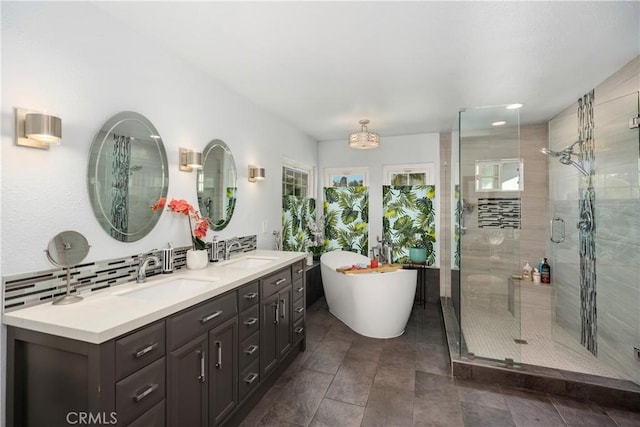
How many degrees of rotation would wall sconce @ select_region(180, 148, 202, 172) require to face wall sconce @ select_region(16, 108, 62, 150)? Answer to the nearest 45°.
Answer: approximately 90° to its right

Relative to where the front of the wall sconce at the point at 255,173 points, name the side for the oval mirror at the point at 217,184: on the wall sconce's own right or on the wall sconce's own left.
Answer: on the wall sconce's own right

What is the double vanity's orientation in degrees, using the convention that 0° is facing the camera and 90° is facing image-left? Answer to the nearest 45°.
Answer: approximately 315°

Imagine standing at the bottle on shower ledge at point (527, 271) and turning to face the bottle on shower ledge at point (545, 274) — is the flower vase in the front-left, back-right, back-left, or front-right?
back-right

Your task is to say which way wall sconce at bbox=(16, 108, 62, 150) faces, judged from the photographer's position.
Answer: facing the viewer and to the right of the viewer

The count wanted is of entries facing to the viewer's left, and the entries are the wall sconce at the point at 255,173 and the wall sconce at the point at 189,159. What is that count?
0

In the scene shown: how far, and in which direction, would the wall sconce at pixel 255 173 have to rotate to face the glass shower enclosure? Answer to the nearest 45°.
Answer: approximately 45° to its left
